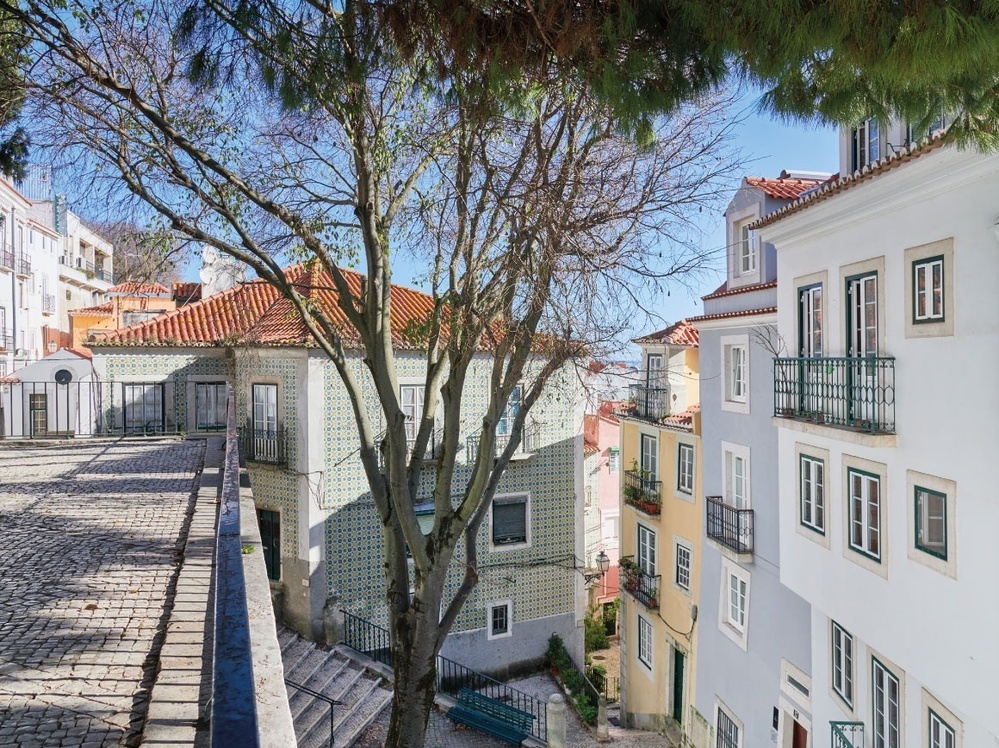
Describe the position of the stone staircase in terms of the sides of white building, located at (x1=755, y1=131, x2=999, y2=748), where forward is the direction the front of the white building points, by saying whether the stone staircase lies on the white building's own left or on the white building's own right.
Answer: on the white building's own right

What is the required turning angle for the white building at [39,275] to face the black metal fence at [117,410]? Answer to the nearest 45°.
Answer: approximately 45° to its right

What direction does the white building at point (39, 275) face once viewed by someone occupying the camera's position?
facing the viewer and to the right of the viewer

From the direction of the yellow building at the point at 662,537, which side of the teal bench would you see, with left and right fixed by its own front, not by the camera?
back

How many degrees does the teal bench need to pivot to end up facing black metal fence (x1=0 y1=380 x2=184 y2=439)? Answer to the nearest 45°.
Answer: approximately 45° to its right

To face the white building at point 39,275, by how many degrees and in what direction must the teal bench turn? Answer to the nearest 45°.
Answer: approximately 90° to its right

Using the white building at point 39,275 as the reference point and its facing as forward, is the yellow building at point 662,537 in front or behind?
in front

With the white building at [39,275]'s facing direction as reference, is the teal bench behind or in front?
in front

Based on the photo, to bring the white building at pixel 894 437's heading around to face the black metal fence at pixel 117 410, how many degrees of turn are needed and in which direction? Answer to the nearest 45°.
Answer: approximately 45° to its right

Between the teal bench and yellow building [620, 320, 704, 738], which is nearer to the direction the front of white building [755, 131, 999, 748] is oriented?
the teal bench

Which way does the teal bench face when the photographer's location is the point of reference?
facing the viewer and to the left of the viewer
